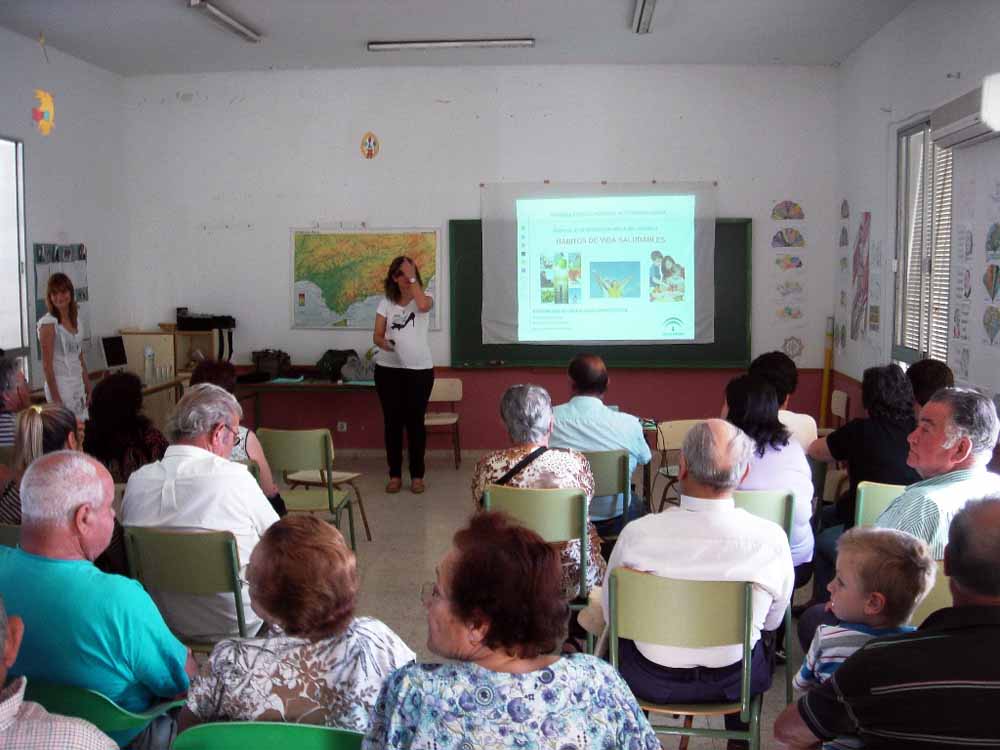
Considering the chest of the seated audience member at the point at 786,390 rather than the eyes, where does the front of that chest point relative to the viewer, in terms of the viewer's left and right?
facing away from the viewer and to the left of the viewer

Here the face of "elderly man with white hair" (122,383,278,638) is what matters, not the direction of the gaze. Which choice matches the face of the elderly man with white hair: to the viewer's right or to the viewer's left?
to the viewer's right

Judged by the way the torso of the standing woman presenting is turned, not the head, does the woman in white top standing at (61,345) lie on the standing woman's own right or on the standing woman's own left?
on the standing woman's own right

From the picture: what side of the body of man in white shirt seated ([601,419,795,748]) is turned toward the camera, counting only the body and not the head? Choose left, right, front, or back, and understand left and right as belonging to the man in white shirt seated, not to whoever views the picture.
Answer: back

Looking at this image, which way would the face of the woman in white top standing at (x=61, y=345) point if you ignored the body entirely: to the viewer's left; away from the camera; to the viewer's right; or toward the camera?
toward the camera

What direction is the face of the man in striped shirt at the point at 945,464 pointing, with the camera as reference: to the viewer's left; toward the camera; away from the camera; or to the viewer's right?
to the viewer's left

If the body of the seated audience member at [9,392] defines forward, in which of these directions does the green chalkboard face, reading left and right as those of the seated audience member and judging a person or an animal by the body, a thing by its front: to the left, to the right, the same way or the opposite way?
the opposite way

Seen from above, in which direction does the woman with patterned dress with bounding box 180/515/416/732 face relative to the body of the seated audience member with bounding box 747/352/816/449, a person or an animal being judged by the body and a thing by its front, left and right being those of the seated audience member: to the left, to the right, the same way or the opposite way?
the same way

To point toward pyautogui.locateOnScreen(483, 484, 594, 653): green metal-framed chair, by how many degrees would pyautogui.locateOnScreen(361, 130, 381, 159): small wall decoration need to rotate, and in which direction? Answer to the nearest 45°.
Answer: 0° — it already faces it

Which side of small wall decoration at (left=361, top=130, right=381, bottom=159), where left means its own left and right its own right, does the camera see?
front

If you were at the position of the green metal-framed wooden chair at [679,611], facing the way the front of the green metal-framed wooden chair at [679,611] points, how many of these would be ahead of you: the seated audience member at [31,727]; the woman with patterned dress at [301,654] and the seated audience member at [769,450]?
1

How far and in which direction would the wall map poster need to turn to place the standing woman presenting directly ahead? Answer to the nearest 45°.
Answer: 0° — it already faces them

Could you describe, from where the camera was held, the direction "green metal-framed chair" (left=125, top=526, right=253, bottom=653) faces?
facing away from the viewer

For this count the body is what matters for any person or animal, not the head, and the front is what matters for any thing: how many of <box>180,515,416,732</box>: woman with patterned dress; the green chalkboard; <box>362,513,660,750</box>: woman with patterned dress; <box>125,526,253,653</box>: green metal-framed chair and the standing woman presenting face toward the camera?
2

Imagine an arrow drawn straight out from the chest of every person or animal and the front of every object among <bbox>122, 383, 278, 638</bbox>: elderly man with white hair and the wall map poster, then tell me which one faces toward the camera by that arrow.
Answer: the wall map poster

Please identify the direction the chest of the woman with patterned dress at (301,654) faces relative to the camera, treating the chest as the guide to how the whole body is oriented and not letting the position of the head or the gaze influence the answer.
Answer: away from the camera

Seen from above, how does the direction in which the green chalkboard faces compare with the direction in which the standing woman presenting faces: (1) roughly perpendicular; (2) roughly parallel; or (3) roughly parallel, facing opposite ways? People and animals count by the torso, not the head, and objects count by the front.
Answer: roughly parallel

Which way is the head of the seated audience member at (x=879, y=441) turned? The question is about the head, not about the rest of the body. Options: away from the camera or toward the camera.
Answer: away from the camera

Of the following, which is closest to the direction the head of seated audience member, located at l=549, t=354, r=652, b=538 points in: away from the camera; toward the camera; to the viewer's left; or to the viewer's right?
away from the camera

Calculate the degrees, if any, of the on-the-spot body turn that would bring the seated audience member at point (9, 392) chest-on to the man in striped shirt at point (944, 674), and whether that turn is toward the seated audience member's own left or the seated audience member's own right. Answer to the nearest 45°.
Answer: approximately 135° to the seated audience member's own right
